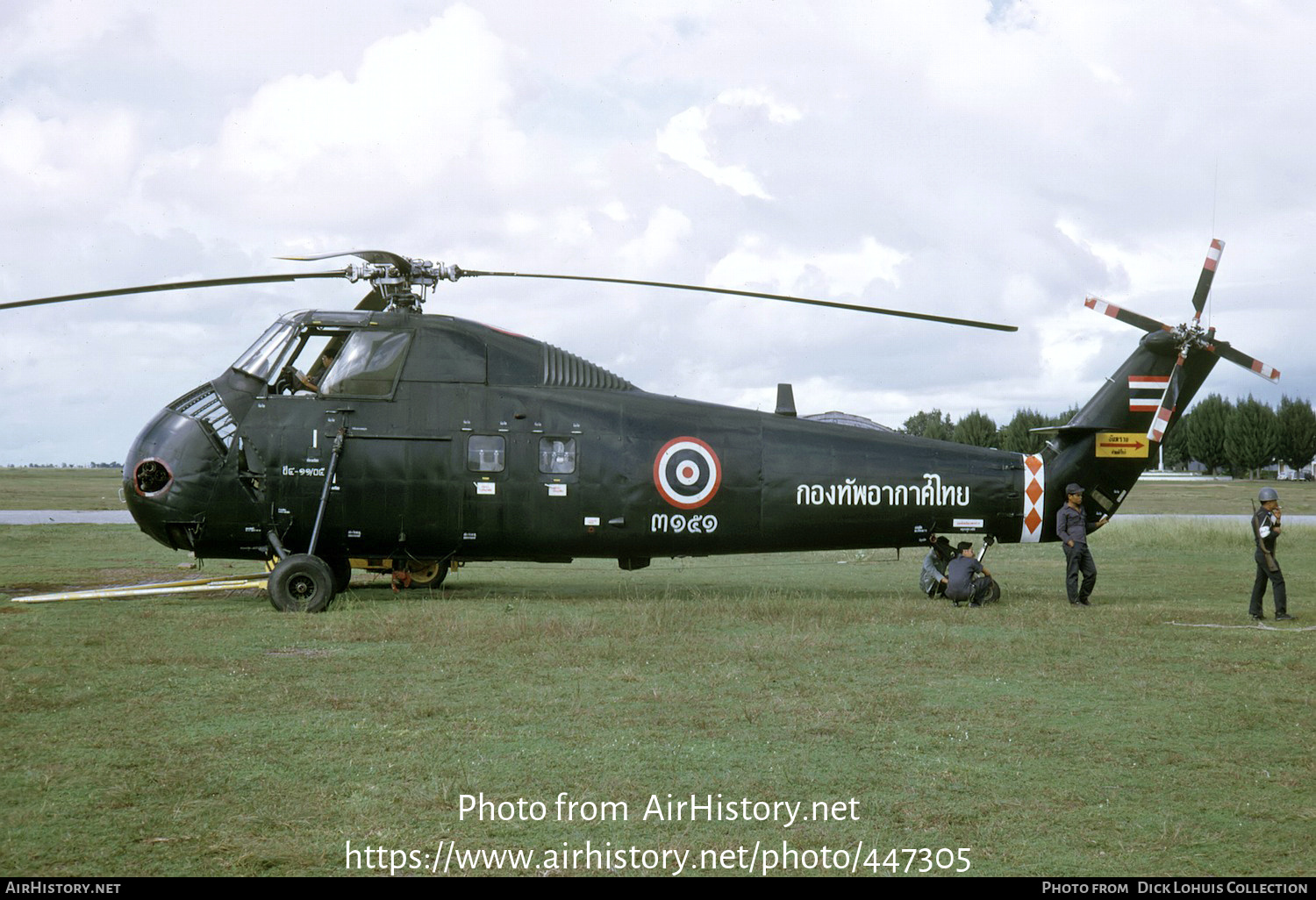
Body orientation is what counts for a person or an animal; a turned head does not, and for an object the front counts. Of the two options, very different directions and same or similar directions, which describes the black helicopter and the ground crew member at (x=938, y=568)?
very different directions

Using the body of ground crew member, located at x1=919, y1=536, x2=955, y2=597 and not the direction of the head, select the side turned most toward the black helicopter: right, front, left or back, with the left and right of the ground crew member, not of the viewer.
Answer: back

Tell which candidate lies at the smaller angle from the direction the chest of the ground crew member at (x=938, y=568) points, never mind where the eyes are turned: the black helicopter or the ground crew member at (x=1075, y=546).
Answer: the ground crew member

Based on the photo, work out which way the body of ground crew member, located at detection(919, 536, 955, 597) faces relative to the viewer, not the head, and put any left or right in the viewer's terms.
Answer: facing to the right of the viewer

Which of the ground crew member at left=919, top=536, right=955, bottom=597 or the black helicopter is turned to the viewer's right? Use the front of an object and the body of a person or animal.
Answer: the ground crew member

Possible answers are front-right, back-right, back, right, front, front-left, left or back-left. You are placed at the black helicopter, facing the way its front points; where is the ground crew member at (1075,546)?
back

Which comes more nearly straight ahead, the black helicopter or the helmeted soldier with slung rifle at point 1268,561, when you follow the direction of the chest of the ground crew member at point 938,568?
the helmeted soldier with slung rifle

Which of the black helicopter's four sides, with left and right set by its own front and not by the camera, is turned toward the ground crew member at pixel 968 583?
back

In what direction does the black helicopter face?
to the viewer's left

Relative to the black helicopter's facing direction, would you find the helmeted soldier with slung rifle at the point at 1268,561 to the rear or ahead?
to the rear

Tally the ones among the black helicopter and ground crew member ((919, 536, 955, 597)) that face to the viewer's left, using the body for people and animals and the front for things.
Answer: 1
